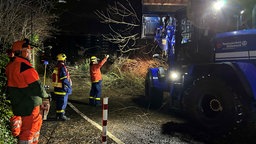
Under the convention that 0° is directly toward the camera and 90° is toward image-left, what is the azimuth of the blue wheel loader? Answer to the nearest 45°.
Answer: approximately 135°

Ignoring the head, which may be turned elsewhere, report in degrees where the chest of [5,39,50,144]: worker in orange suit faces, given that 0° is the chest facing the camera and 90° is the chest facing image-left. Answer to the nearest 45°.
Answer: approximately 225°

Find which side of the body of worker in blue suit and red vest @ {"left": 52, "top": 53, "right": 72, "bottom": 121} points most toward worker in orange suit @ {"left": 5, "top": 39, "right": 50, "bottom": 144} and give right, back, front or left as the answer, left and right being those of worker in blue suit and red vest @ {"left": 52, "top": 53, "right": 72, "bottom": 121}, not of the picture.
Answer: right
